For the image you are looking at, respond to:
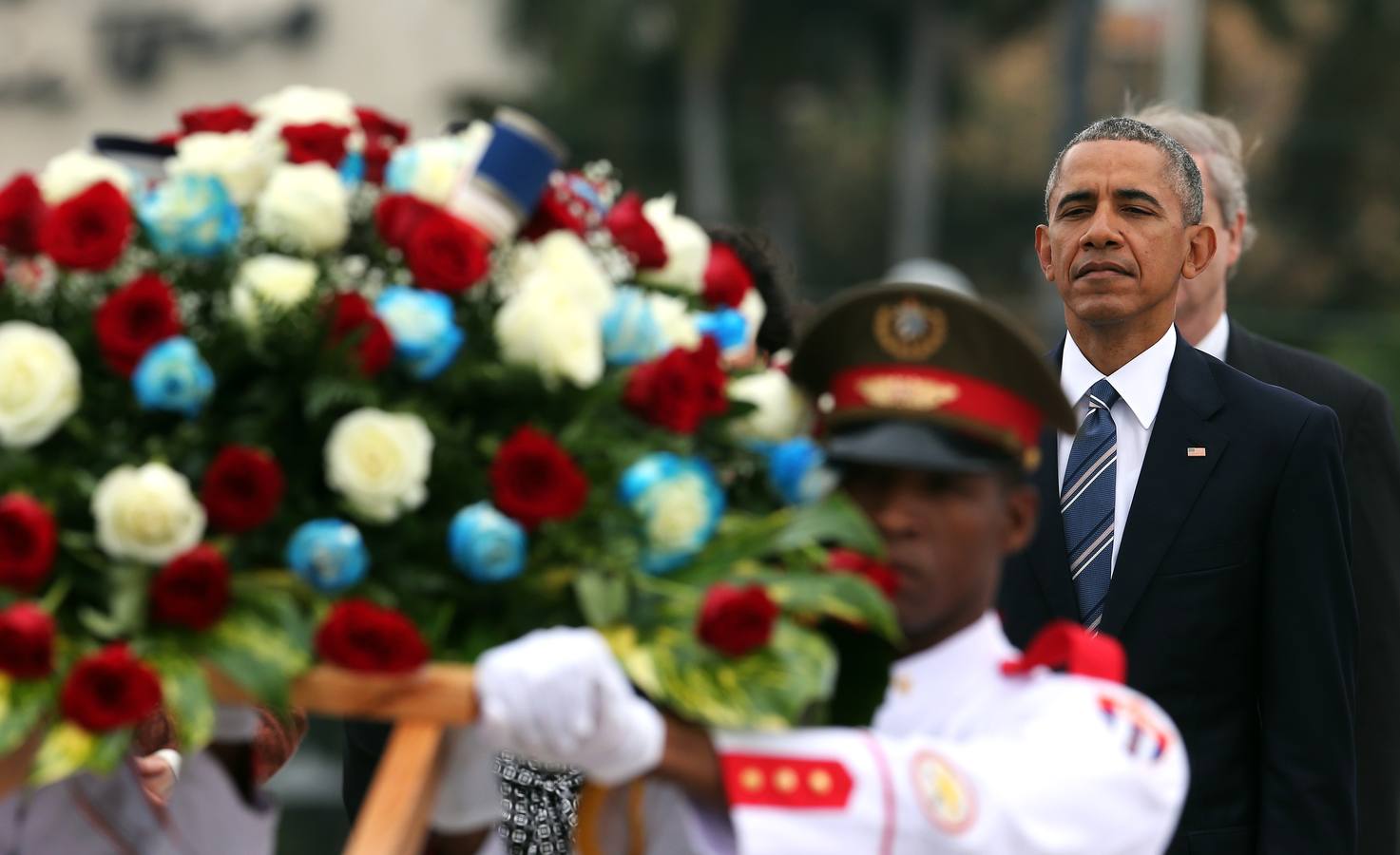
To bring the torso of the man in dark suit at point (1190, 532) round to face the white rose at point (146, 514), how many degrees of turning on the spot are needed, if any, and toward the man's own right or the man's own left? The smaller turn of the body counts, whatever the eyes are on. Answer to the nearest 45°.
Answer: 0° — they already face it

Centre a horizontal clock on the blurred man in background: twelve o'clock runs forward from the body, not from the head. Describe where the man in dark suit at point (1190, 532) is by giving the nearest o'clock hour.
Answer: The man in dark suit is roughly at 11 o'clock from the blurred man in background.

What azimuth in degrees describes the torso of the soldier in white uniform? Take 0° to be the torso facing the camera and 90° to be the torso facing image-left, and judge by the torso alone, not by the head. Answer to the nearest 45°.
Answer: approximately 45°

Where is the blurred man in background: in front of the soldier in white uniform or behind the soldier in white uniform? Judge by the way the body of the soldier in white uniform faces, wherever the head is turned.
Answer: behind

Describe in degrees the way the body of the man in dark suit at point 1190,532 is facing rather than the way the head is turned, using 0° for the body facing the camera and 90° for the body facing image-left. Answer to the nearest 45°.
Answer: approximately 45°
